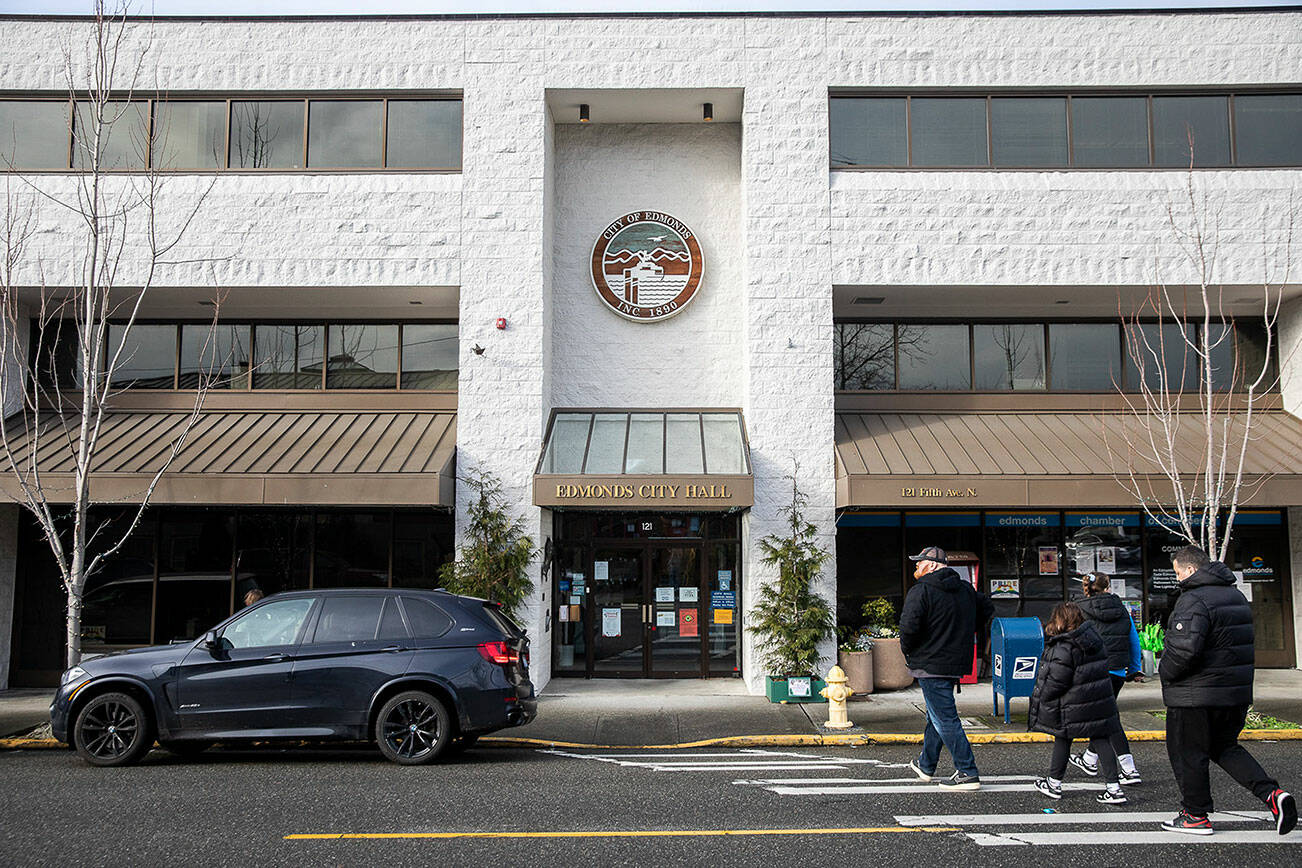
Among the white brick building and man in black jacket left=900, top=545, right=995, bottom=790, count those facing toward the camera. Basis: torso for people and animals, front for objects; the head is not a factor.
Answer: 1

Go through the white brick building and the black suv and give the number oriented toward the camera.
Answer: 1

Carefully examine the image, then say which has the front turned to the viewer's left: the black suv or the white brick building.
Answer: the black suv

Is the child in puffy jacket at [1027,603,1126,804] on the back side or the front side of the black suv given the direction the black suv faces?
on the back side

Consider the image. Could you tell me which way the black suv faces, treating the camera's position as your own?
facing to the left of the viewer

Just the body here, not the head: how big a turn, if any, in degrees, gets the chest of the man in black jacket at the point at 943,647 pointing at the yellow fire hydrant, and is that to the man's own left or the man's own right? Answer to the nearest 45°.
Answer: approximately 45° to the man's own right

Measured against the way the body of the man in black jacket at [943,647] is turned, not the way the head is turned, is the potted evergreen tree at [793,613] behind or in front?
in front

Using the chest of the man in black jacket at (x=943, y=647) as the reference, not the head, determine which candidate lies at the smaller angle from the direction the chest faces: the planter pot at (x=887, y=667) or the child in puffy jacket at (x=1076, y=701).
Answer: the planter pot

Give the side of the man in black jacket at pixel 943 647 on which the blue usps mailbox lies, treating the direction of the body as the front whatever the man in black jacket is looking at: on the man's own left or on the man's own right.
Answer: on the man's own right

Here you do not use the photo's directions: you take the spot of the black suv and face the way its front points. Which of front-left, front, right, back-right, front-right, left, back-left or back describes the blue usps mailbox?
back

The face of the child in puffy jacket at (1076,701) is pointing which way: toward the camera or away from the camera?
away from the camera

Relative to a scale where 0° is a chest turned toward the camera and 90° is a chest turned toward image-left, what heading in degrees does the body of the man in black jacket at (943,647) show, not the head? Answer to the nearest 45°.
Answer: approximately 135°

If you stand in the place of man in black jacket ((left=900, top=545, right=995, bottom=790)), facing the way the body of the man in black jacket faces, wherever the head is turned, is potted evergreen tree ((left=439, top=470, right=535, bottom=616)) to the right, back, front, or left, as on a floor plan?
front

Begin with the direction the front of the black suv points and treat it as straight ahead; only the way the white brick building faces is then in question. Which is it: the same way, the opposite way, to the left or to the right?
to the left
